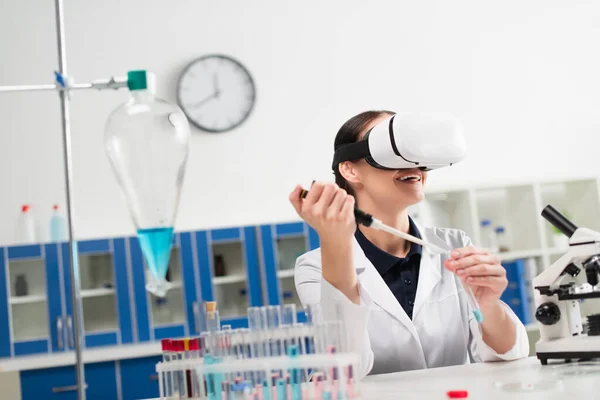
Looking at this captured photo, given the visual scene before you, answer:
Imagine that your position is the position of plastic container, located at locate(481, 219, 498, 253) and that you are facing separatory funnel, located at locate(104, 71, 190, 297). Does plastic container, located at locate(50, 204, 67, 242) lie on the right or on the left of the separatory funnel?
right

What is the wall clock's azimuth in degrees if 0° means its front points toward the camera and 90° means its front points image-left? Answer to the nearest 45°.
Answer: approximately 0°

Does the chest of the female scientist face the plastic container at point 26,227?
no

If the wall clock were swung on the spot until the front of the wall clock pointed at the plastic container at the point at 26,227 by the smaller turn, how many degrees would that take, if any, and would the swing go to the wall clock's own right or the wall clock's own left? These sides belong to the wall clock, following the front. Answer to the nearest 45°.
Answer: approximately 90° to the wall clock's own right

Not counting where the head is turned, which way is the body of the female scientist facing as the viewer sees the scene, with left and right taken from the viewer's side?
facing the viewer and to the right of the viewer

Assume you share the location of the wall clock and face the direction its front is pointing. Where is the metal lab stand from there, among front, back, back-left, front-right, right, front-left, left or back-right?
front

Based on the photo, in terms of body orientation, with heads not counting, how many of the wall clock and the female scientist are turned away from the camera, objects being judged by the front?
0

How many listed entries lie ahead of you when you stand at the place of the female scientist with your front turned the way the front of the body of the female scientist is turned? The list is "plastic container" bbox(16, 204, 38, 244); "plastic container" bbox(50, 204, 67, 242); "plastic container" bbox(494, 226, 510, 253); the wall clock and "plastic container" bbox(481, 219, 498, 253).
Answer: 0

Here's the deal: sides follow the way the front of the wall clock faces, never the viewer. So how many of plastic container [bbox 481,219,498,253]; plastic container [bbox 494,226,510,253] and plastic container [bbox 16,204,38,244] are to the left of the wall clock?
2

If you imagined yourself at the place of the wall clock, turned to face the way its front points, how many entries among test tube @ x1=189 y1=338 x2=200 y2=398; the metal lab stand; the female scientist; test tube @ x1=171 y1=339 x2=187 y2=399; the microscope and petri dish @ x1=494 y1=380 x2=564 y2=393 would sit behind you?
0

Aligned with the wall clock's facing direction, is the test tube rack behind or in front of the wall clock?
in front

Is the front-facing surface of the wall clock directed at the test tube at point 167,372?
yes

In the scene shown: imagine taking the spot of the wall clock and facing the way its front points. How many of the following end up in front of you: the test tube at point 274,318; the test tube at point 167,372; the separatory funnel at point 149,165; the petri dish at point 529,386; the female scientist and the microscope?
6

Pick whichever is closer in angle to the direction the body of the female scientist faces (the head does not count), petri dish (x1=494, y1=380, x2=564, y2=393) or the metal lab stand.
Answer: the petri dish

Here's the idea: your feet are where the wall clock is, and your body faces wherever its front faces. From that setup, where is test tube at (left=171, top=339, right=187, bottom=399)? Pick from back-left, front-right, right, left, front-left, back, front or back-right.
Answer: front

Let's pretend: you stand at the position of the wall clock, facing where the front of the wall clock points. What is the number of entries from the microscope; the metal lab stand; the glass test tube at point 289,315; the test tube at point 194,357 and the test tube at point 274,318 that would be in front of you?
5

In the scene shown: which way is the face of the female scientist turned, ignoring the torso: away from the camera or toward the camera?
toward the camera
